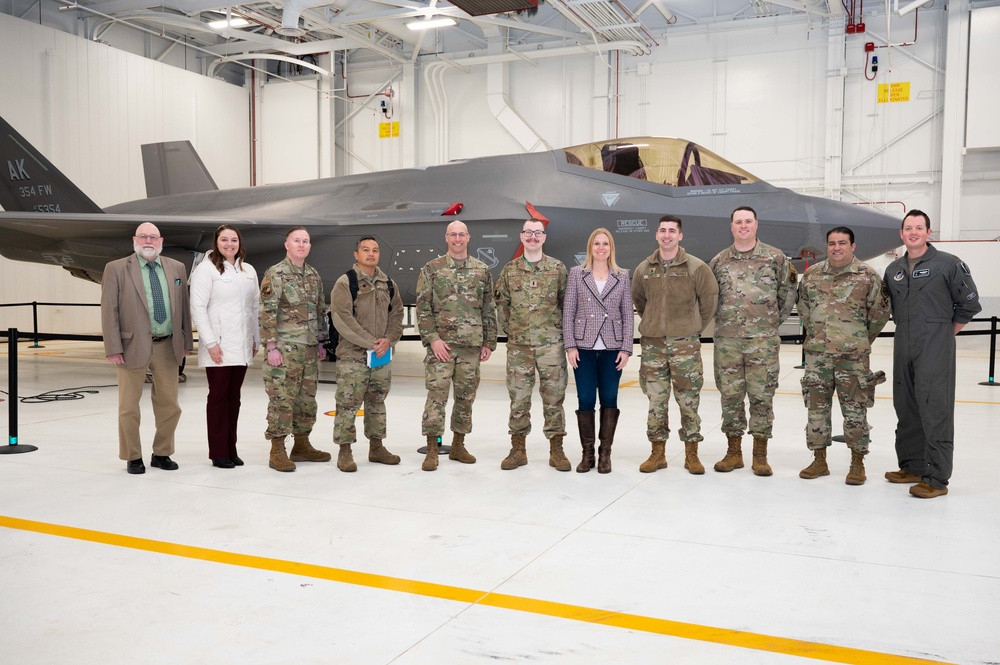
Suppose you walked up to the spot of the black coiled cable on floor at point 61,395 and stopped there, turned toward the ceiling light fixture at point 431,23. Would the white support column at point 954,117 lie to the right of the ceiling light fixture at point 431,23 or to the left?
right

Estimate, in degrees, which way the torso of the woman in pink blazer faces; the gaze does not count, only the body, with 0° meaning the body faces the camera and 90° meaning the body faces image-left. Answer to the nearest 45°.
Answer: approximately 0°

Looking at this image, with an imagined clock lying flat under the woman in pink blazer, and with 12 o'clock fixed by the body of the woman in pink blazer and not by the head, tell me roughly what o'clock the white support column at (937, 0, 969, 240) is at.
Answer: The white support column is roughly at 7 o'clock from the woman in pink blazer.

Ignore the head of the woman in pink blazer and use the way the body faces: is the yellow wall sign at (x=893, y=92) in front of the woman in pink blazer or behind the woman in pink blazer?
behind

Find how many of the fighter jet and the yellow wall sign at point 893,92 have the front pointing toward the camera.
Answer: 1

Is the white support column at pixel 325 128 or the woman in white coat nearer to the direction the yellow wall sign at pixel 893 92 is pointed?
the woman in white coat

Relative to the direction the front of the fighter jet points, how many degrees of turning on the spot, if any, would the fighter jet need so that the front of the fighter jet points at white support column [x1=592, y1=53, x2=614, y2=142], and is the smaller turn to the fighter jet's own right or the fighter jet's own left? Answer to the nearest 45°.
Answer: approximately 90° to the fighter jet's own left

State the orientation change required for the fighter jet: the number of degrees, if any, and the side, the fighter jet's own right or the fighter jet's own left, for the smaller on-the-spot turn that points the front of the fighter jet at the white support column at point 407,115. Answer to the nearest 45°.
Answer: approximately 90° to the fighter jet's own left

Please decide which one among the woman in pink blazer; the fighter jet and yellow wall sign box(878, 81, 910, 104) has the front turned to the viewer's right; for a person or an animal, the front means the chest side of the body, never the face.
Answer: the fighter jet

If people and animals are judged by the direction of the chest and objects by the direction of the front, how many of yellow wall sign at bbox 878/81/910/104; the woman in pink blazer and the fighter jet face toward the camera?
2

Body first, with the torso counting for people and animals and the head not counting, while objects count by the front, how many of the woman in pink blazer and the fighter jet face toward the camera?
1

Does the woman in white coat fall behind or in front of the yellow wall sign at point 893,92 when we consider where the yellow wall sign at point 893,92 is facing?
in front

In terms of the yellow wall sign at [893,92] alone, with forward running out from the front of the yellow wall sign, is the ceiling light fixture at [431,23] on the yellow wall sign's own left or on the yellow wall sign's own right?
on the yellow wall sign's own right

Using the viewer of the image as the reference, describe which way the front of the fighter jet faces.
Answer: facing to the right of the viewer
